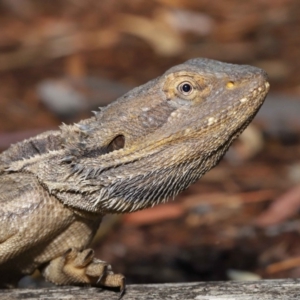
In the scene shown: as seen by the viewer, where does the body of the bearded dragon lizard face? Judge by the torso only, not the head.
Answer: to the viewer's right
